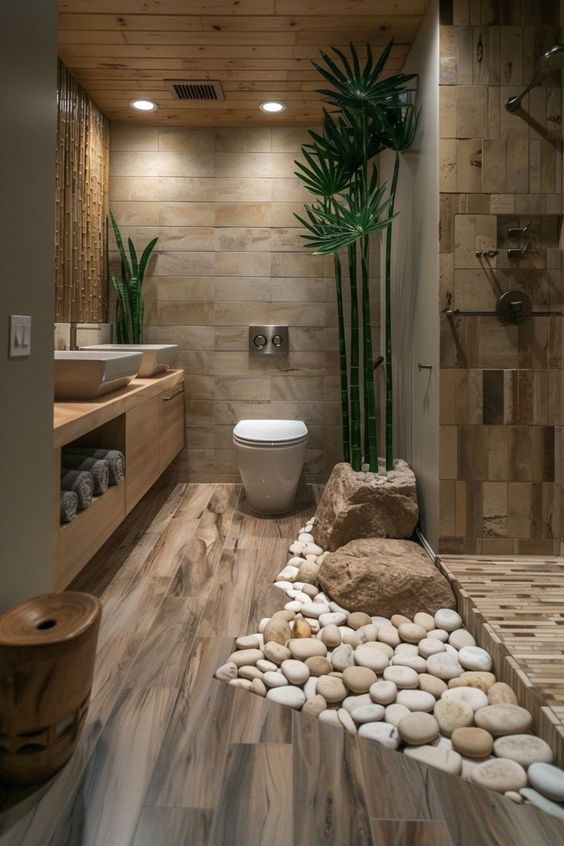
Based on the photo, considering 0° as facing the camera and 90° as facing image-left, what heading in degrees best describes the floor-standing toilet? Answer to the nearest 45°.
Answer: approximately 0°

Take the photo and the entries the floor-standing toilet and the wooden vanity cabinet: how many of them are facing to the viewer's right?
1

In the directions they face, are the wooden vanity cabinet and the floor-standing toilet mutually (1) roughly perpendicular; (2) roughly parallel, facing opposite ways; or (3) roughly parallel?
roughly perpendicular

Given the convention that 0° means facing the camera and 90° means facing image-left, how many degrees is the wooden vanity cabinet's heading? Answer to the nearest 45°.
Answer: approximately 270°

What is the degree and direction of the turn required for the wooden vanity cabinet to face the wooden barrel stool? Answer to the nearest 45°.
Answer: approximately 90° to its right

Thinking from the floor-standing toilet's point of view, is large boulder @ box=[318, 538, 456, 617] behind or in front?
in front

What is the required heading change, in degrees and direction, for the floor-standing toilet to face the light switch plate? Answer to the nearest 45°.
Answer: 0° — it already faces it
